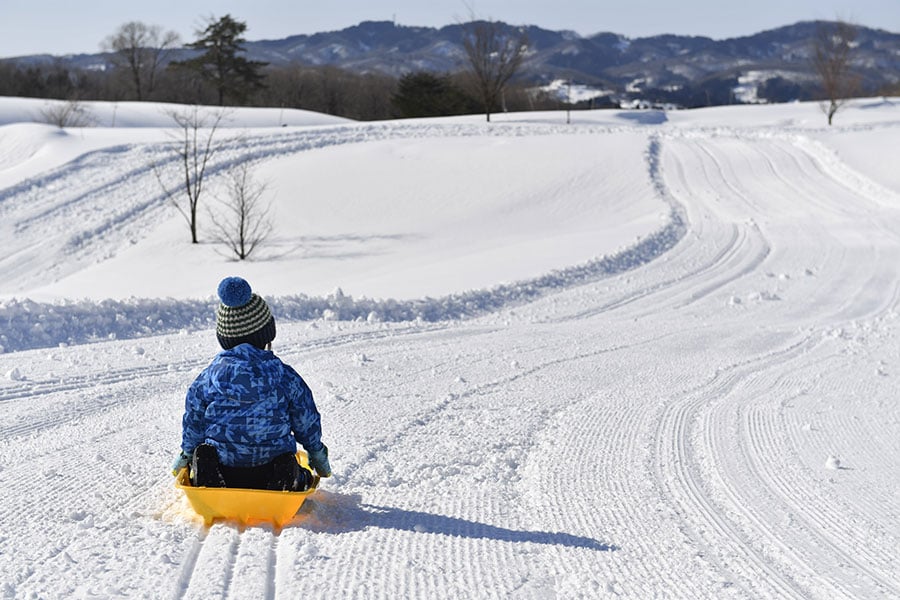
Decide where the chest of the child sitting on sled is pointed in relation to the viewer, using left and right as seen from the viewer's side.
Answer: facing away from the viewer

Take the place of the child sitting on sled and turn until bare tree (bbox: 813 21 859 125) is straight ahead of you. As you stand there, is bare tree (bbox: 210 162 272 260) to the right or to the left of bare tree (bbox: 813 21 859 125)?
left

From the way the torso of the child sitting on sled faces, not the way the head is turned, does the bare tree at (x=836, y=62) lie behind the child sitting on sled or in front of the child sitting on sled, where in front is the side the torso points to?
in front

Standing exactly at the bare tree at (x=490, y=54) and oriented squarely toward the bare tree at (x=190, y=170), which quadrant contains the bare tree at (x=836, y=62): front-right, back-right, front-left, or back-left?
back-left

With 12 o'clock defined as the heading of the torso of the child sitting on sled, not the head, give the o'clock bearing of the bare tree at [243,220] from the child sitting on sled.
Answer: The bare tree is roughly at 12 o'clock from the child sitting on sled.

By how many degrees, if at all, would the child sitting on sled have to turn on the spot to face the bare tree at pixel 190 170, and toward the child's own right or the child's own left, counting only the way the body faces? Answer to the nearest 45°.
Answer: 0° — they already face it
